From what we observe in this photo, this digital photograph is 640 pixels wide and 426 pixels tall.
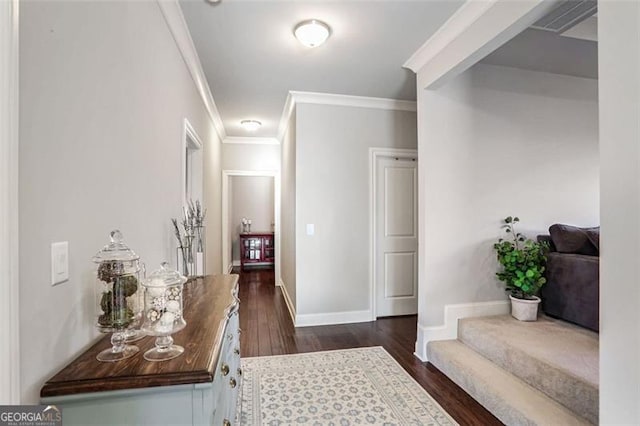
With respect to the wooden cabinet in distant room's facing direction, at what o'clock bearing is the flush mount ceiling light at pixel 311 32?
The flush mount ceiling light is roughly at 12 o'clock from the wooden cabinet in distant room.

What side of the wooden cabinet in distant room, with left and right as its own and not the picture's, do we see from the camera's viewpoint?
front

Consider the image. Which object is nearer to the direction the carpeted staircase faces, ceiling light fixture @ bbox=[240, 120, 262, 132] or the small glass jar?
the small glass jar

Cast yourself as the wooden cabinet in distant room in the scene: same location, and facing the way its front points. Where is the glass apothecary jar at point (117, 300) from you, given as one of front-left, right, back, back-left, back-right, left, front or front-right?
front

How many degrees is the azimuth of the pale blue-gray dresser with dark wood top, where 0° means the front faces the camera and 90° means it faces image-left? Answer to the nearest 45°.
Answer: approximately 270°

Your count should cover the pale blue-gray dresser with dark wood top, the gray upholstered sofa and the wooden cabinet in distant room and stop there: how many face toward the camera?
1

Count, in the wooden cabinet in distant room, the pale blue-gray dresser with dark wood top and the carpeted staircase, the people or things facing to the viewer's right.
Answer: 1

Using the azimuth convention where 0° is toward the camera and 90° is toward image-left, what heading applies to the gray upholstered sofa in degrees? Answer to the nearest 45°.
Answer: approximately 225°

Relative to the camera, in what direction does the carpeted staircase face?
facing the viewer and to the left of the viewer

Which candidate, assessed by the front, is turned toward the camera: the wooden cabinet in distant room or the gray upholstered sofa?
the wooden cabinet in distant room

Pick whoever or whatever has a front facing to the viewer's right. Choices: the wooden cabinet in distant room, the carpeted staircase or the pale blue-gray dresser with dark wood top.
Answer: the pale blue-gray dresser with dark wood top

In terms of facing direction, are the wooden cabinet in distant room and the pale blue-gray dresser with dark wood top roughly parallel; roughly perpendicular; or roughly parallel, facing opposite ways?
roughly perpendicular

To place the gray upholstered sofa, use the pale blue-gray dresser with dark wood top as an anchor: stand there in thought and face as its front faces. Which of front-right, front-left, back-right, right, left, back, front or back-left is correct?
front

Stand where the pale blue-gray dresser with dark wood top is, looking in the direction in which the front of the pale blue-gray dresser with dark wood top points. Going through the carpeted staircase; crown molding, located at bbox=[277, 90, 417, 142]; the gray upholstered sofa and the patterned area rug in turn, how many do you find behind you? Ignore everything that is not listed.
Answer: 0

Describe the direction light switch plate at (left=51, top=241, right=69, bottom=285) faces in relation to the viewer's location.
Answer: facing the viewer and to the right of the viewer

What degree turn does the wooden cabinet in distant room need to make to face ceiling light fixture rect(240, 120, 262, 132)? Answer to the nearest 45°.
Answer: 0° — it already faces it
